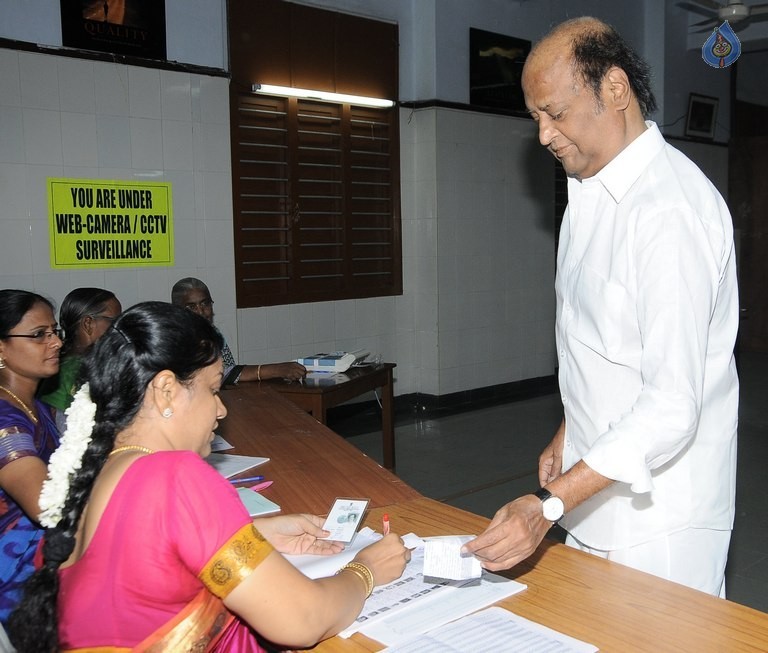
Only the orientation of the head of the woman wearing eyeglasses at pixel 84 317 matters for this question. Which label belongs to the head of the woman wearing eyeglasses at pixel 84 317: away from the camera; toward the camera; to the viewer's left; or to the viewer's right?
to the viewer's right

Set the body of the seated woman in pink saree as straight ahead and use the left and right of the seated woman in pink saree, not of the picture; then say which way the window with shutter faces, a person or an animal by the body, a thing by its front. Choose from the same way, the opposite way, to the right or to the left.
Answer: to the right

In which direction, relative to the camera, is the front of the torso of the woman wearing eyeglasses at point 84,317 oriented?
to the viewer's right

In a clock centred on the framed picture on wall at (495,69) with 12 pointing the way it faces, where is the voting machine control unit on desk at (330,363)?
The voting machine control unit on desk is roughly at 2 o'clock from the framed picture on wall.

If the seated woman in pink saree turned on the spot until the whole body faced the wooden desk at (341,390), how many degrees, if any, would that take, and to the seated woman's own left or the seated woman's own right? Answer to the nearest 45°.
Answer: approximately 45° to the seated woman's own left

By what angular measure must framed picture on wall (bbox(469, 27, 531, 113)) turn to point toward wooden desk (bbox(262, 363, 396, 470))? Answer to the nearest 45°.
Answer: approximately 45° to its right

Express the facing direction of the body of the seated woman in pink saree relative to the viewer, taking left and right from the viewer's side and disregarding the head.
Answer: facing away from the viewer and to the right of the viewer

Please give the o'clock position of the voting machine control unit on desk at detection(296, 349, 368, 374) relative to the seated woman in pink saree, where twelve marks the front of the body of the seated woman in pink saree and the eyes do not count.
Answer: The voting machine control unit on desk is roughly at 11 o'clock from the seated woman in pink saree.

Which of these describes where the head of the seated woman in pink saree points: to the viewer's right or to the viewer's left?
to the viewer's right
